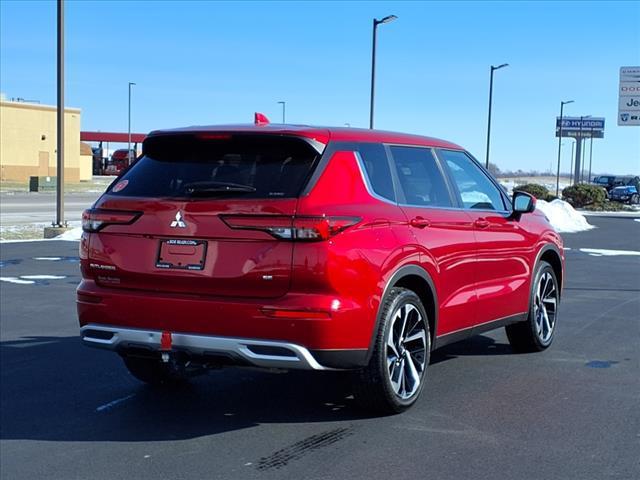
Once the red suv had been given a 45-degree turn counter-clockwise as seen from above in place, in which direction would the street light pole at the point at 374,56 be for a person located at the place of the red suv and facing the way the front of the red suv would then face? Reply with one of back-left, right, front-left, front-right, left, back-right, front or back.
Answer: front

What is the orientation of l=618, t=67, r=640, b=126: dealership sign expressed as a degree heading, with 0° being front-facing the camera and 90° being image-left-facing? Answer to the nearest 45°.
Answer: approximately 0°

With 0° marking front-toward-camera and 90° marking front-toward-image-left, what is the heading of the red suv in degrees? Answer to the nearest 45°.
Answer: approximately 225°

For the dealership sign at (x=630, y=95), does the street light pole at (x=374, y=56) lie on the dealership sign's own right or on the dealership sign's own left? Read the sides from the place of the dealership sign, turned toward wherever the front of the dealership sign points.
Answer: on the dealership sign's own right

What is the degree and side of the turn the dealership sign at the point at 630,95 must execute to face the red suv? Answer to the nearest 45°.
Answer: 0° — it already faces it

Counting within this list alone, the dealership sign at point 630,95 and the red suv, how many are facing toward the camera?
1

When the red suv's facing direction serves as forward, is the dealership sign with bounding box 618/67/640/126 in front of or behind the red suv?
in front

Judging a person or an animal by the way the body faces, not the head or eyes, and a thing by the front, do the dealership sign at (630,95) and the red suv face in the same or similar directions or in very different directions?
very different directions
